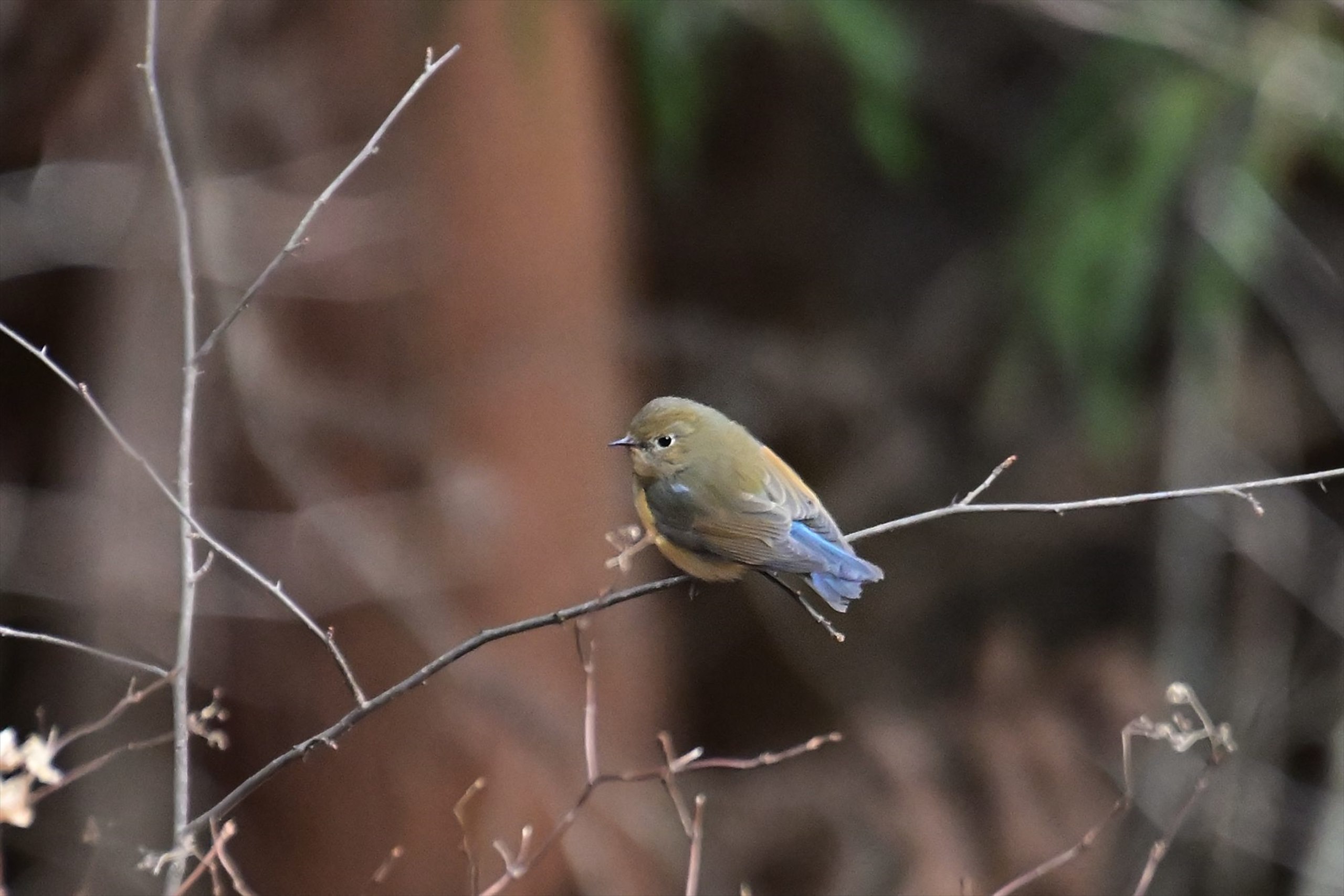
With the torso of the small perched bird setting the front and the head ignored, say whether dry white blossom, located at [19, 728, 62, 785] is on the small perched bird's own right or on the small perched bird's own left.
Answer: on the small perched bird's own left

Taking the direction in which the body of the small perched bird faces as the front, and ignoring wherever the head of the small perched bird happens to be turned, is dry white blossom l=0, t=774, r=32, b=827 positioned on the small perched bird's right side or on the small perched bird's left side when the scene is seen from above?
on the small perched bird's left side

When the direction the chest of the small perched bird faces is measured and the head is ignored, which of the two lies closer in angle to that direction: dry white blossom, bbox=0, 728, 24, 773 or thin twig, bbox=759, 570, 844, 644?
the dry white blossom

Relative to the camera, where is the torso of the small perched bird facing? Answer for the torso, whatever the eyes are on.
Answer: to the viewer's left
